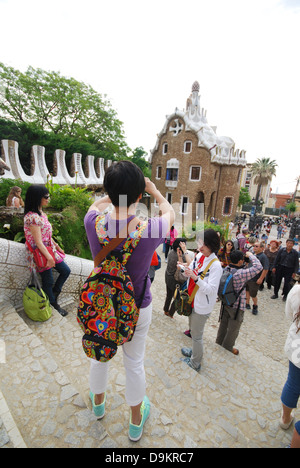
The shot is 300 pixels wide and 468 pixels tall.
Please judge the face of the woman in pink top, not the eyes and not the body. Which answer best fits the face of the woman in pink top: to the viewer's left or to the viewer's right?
to the viewer's right

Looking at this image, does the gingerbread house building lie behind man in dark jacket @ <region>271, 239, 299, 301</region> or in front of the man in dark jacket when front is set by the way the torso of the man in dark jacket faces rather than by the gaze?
behind

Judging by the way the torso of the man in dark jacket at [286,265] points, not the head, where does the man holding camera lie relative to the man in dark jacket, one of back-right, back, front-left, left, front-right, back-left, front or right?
front

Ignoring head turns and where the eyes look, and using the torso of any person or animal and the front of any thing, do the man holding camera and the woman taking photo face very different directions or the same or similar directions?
very different directions

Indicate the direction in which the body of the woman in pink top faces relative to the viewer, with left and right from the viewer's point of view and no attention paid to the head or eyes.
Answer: facing to the right of the viewer

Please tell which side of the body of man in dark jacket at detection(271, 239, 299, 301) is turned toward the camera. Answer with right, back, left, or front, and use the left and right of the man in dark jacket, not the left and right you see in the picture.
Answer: front

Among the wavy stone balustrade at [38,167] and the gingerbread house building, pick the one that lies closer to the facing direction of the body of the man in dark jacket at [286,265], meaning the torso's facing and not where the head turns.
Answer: the wavy stone balustrade

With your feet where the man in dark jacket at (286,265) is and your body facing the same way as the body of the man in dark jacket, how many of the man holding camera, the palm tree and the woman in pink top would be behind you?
1

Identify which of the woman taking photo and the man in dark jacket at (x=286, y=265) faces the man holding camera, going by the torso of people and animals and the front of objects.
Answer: the man in dark jacket
